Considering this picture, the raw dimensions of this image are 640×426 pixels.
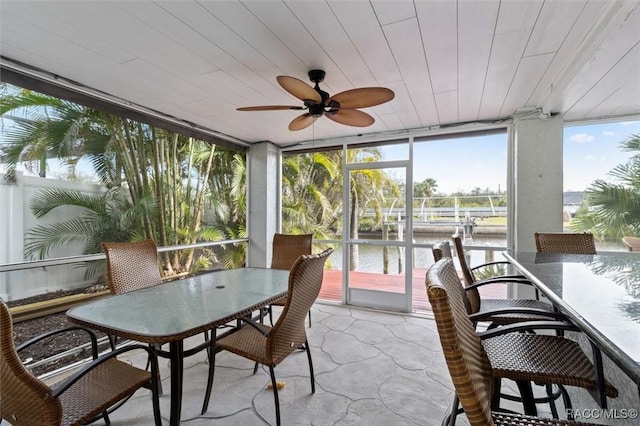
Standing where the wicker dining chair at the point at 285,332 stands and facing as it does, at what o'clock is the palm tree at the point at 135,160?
The palm tree is roughly at 12 o'clock from the wicker dining chair.

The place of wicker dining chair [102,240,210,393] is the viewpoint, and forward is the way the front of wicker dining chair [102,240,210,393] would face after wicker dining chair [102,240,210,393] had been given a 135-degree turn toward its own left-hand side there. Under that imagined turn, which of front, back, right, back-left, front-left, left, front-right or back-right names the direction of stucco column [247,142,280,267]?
front-right

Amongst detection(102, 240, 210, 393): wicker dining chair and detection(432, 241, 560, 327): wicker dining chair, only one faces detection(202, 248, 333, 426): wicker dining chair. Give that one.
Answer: detection(102, 240, 210, 393): wicker dining chair

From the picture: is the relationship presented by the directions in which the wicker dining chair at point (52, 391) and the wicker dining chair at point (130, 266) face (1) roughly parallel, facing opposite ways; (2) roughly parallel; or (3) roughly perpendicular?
roughly perpendicular

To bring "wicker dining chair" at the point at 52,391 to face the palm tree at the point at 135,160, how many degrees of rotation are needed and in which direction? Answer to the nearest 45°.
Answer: approximately 45° to its left

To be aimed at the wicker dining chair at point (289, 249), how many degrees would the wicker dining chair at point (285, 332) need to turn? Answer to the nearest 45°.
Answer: approximately 45° to its right

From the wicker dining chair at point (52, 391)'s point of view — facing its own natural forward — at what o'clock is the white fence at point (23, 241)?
The white fence is roughly at 10 o'clock from the wicker dining chair.

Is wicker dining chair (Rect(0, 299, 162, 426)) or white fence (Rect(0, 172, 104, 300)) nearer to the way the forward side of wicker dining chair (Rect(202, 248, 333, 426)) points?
the white fence

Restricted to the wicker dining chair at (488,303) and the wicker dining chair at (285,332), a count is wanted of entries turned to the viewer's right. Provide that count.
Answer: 1

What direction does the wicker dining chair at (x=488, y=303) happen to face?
to the viewer's right

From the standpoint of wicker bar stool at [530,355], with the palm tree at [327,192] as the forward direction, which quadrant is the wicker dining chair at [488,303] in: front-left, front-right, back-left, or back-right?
front-right

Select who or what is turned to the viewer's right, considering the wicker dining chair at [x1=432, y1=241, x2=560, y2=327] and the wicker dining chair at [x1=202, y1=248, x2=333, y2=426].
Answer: the wicker dining chair at [x1=432, y1=241, x2=560, y2=327]

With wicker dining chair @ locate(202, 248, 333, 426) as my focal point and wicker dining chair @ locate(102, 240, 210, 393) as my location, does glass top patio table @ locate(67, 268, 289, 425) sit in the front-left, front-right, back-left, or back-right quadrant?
front-right

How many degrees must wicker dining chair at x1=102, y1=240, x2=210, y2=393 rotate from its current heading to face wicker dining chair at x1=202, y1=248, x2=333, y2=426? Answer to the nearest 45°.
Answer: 0° — it already faces it

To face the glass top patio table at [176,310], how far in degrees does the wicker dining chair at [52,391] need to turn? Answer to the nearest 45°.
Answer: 0° — it already faces it

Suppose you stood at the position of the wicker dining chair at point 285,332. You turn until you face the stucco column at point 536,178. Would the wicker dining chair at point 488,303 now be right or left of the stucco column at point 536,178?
right

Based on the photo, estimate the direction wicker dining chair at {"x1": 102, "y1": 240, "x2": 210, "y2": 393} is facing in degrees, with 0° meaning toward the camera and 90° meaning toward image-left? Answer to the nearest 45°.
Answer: approximately 315°
